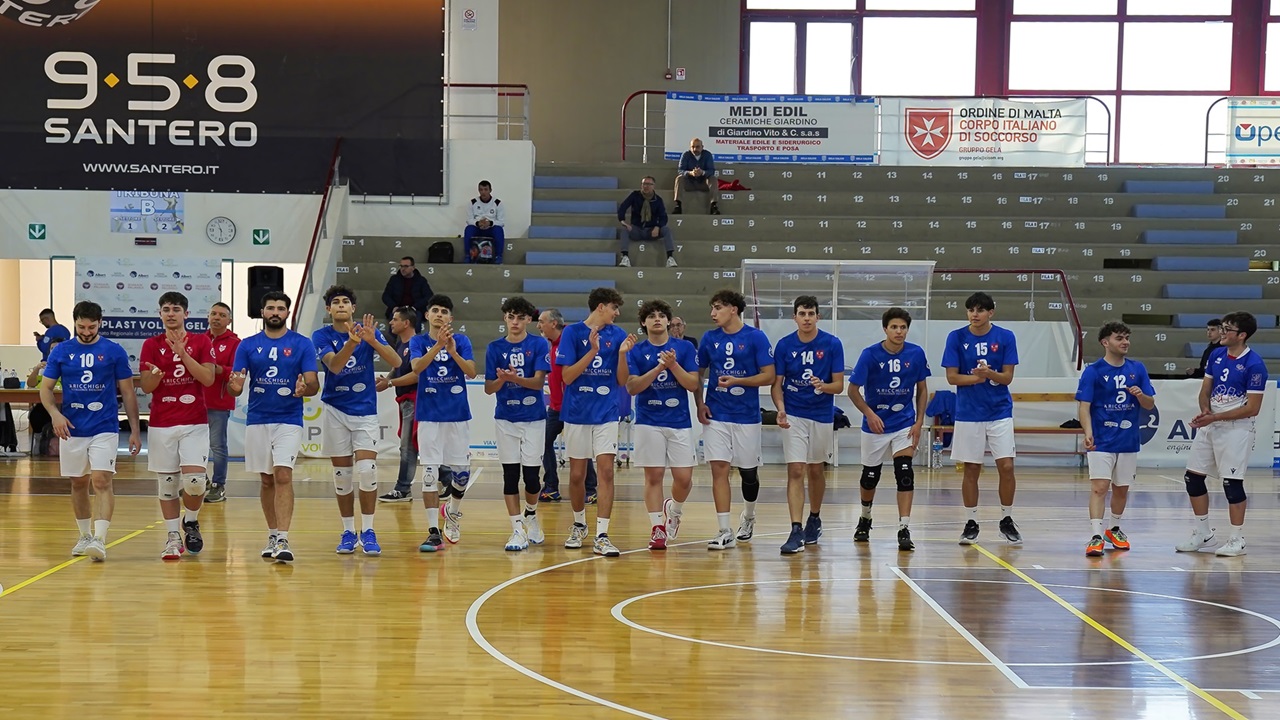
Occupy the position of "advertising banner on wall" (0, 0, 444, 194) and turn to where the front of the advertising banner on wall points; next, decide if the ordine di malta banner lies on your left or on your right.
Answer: on your left

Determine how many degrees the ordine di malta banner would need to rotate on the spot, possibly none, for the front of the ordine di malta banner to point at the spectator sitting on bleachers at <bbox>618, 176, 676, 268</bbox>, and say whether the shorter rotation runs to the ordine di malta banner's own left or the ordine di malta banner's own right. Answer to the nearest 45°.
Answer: approximately 45° to the ordine di malta banner's own right

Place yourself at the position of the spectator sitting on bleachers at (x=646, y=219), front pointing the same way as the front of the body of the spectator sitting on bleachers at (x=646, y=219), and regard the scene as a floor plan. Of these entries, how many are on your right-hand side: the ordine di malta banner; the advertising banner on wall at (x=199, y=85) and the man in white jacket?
2

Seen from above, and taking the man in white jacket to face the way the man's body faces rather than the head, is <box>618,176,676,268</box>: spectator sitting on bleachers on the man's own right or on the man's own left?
on the man's own left

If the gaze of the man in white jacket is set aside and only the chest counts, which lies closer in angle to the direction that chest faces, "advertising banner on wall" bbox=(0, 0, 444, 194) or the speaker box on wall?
the speaker box on wall

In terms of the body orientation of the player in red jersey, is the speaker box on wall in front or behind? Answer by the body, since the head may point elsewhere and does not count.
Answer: behind

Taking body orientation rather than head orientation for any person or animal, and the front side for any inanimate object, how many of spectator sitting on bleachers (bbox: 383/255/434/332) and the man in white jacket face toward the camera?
2
